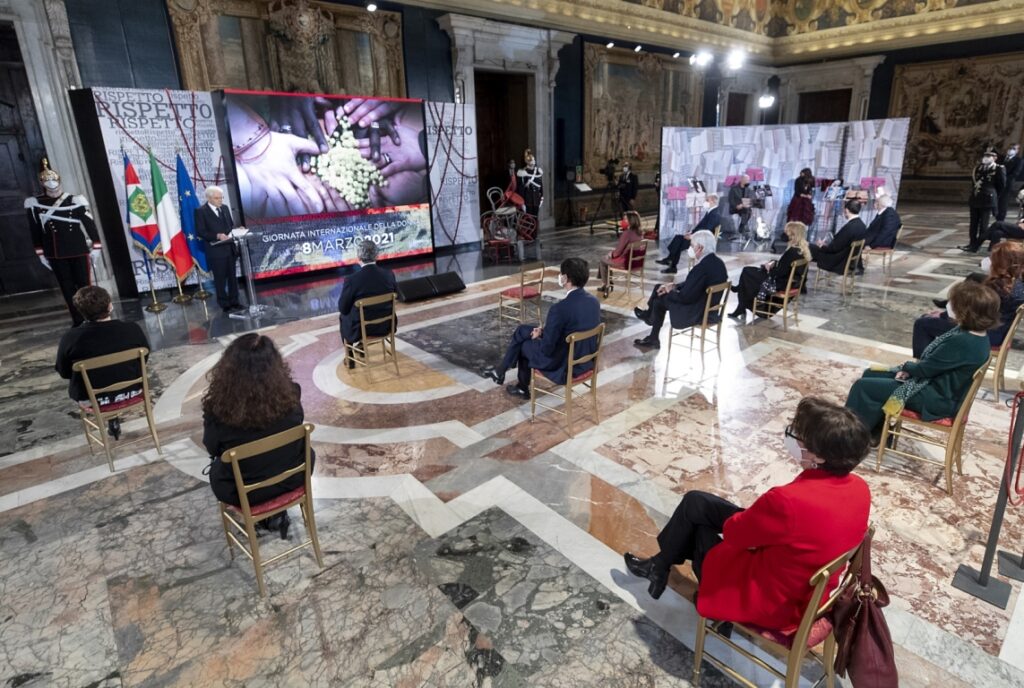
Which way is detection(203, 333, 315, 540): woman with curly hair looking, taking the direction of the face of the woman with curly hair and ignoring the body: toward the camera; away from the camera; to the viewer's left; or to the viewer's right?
away from the camera

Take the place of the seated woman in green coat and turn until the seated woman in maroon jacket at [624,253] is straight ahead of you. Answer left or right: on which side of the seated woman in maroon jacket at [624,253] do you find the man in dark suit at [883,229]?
right

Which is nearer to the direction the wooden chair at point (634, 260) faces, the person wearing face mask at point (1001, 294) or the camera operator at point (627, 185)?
the camera operator

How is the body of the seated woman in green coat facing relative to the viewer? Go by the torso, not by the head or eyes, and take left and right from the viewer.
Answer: facing to the left of the viewer

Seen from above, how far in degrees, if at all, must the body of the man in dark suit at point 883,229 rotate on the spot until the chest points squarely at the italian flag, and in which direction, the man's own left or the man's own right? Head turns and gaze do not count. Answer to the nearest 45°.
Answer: approximately 45° to the man's own left

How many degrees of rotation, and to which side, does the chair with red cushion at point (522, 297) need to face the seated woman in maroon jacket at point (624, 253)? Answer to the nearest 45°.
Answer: approximately 90° to its right

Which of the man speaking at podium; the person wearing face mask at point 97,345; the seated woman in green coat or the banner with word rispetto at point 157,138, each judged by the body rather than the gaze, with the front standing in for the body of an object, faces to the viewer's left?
the seated woman in green coat

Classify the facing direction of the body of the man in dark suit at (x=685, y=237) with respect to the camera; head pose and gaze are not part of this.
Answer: to the viewer's left

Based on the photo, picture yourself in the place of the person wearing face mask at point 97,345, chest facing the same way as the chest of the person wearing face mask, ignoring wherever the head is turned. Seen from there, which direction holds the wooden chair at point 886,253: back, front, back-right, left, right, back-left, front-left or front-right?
right

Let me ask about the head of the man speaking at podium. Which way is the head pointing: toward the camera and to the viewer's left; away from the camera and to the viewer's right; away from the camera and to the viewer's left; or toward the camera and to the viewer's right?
toward the camera and to the viewer's right

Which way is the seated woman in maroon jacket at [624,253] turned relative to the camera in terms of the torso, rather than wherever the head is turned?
to the viewer's left

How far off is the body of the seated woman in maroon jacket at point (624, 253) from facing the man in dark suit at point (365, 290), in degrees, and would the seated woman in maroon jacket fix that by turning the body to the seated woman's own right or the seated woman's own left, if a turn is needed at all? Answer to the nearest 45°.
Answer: approximately 45° to the seated woman's own left

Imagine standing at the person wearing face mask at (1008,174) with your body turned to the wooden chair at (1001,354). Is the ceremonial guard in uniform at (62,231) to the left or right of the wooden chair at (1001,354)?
right

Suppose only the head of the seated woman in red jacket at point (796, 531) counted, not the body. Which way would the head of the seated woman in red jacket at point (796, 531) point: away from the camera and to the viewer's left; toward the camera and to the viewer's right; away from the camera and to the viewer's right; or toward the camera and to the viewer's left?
away from the camera and to the viewer's left

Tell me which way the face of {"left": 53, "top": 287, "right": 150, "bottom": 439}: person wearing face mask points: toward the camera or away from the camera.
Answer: away from the camera

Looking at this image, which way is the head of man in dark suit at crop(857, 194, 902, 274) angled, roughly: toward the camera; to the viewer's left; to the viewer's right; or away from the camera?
to the viewer's left

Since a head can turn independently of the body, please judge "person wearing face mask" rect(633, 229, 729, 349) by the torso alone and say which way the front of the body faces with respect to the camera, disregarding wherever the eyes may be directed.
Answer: to the viewer's left
